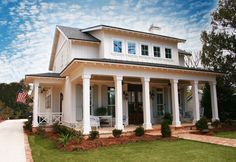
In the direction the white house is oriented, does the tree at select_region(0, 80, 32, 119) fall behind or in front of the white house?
behind

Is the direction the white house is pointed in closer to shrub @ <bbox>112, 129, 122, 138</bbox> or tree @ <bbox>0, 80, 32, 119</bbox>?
the shrub

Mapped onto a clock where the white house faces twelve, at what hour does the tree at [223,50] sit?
The tree is roughly at 10 o'clock from the white house.

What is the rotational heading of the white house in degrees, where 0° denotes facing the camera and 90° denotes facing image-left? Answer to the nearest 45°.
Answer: approximately 315°

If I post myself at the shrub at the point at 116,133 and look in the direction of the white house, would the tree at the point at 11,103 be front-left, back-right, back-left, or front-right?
front-left

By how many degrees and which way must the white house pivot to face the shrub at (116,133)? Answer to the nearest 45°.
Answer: approximately 45° to its right

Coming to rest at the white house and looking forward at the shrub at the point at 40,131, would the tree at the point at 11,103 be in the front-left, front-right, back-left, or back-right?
front-right

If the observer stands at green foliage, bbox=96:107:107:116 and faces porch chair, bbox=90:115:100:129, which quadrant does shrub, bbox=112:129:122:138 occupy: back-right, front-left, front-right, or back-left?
front-left

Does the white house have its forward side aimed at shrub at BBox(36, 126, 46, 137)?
no
